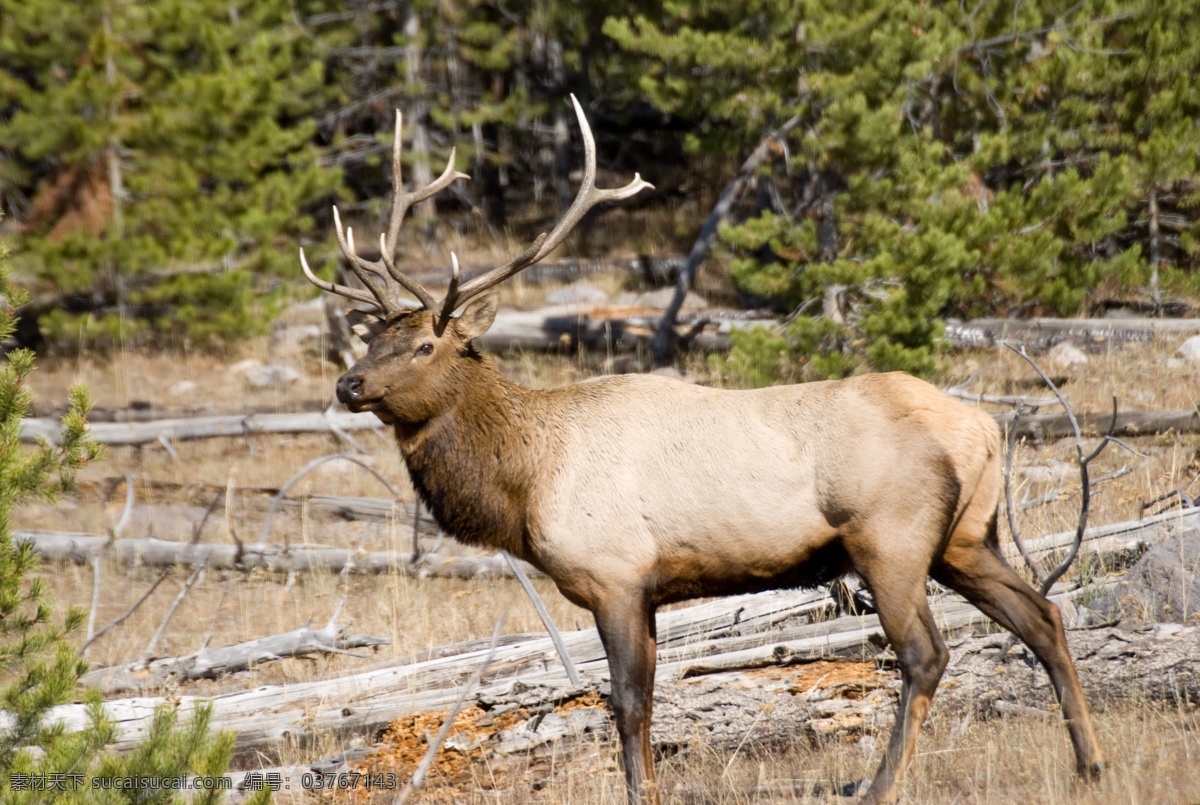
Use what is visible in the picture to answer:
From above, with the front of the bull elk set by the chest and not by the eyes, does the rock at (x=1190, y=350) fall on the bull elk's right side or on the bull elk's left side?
on the bull elk's right side

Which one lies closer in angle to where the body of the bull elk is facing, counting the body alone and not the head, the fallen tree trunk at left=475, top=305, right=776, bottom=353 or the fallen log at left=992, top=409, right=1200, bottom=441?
the fallen tree trunk

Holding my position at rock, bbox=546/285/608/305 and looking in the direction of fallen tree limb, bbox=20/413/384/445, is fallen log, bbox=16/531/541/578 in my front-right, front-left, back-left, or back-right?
front-left

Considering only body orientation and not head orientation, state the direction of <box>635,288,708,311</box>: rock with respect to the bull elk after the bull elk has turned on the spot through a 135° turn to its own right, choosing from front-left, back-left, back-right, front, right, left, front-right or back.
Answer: front-left

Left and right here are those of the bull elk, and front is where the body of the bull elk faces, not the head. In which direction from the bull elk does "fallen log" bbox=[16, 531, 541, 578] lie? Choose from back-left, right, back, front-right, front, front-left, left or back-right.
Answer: front-right

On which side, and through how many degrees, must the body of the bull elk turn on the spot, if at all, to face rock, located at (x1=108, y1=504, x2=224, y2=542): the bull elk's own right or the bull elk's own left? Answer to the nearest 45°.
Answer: approximately 45° to the bull elk's own right

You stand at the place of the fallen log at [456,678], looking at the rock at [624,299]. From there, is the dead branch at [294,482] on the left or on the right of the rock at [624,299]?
left

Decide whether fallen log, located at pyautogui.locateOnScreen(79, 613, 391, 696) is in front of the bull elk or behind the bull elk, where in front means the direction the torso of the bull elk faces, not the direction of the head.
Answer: in front

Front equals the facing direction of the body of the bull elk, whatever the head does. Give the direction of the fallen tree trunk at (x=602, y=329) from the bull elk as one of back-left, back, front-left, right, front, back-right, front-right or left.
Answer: right

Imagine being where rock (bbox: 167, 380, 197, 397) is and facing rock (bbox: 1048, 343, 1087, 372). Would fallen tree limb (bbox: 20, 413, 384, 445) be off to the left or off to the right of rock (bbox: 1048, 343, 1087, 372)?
right

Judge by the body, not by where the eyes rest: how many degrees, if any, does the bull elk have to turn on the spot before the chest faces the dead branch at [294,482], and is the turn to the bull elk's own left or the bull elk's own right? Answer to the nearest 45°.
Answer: approximately 45° to the bull elk's own right

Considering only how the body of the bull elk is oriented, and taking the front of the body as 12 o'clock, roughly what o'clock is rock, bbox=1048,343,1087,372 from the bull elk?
The rock is roughly at 4 o'clock from the bull elk.

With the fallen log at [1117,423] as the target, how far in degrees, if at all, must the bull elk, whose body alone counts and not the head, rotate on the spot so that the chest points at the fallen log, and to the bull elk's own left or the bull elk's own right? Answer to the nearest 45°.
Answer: approximately 135° to the bull elk's own right

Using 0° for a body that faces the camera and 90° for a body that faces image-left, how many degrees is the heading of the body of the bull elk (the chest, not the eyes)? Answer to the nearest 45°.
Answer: approximately 90°
